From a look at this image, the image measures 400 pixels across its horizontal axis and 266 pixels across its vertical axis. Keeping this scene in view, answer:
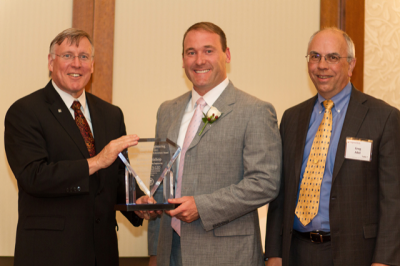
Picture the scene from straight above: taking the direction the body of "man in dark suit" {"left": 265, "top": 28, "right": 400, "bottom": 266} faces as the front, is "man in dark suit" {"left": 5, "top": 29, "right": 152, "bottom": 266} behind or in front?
in front

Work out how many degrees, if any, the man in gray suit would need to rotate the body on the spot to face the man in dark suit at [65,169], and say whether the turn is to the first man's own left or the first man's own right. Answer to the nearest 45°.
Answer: approximately 45° to the first man's own right

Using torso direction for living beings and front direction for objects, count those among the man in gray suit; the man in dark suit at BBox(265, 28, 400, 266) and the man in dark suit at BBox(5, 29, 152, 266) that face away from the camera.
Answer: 0

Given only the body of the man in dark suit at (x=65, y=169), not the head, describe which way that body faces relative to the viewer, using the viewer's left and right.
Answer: facing the viewer and to the right of the viewer

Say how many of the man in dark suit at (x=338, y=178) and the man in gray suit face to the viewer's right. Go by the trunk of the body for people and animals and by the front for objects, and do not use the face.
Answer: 0

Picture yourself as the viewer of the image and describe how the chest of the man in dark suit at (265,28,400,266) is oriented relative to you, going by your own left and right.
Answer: facing the viewer and to the left of the viewer

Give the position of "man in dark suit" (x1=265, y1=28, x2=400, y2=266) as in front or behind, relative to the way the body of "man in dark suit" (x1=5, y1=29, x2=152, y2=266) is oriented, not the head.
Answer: in front

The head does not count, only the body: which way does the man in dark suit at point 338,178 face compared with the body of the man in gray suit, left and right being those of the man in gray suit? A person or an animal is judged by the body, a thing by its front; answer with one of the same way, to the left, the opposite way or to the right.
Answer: the same way

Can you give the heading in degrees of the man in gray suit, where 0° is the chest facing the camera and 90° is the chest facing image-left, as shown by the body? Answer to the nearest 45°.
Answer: approximately 45°
